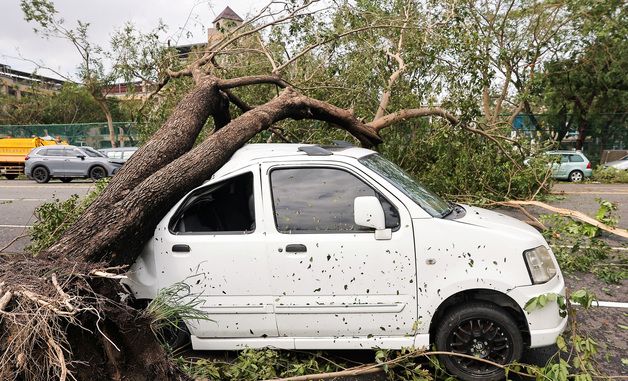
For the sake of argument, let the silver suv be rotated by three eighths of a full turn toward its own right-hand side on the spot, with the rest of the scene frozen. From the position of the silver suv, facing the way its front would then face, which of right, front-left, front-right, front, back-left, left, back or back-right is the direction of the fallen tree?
front-left

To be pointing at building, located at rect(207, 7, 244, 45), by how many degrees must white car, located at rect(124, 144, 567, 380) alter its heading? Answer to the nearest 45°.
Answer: approximately 90° to its left

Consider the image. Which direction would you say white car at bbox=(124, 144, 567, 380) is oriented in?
to the viewer's right

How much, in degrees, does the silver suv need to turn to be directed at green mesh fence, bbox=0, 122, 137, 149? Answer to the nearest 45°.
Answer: approximately 90° to its left

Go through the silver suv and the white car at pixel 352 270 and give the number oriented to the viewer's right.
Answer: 2

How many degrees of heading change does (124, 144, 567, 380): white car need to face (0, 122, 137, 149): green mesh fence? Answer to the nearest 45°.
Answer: approximately 135° to its left

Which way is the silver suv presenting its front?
to the viewer's right

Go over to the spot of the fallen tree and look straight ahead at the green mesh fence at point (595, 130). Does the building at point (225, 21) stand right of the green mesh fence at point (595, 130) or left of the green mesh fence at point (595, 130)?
left

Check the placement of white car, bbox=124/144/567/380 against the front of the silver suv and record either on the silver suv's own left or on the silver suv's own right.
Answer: on the silver suv's own right
